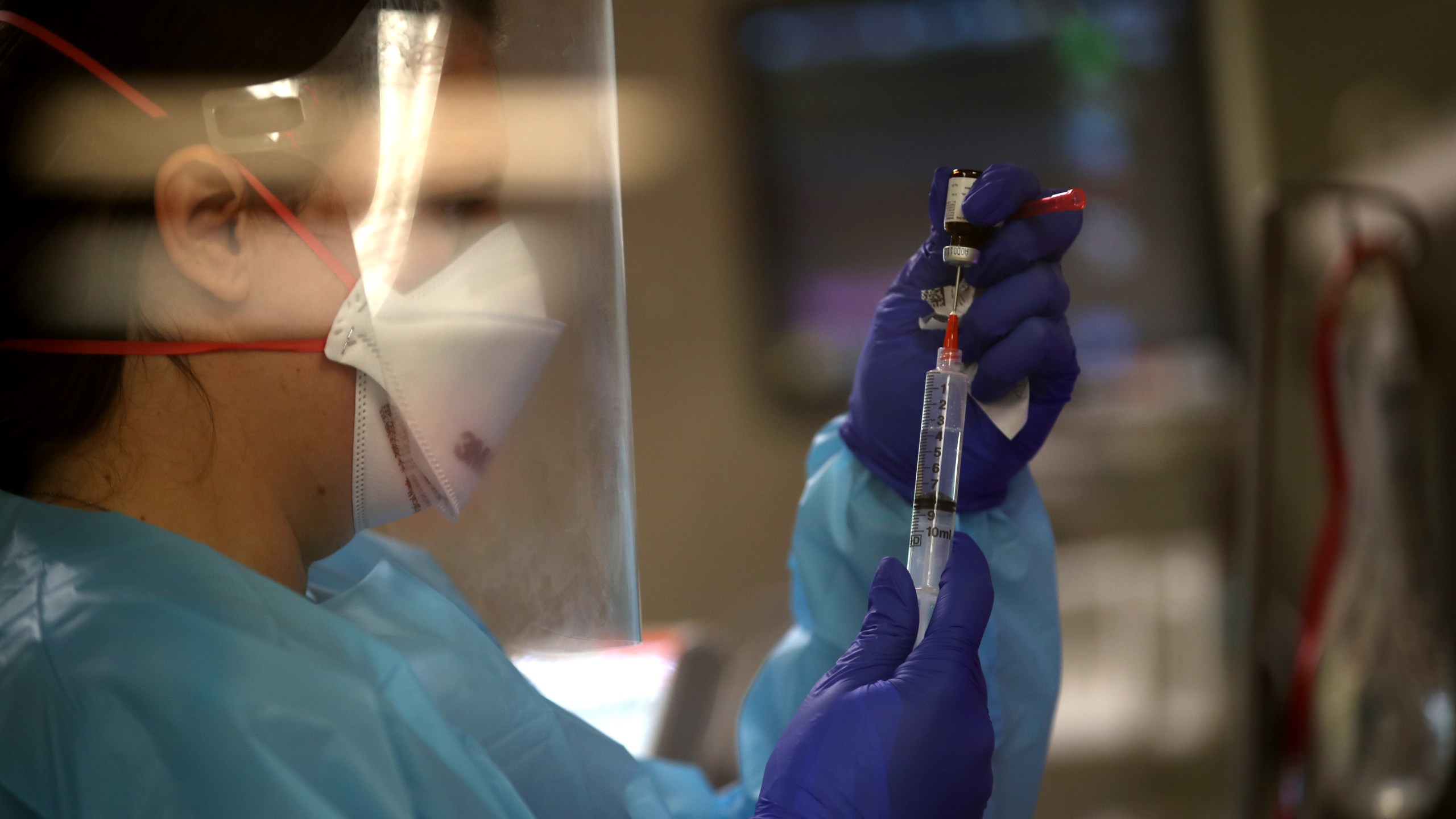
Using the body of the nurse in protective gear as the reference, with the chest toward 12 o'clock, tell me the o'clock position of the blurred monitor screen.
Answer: The blurred monitor screen is roughly at 10 o'clock from the nurse in protective gear.

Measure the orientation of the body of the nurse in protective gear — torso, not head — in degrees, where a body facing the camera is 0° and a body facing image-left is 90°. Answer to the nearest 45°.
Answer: approximately 270°

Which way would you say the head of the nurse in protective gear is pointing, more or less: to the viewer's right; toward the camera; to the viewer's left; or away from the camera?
to the viewer's right
